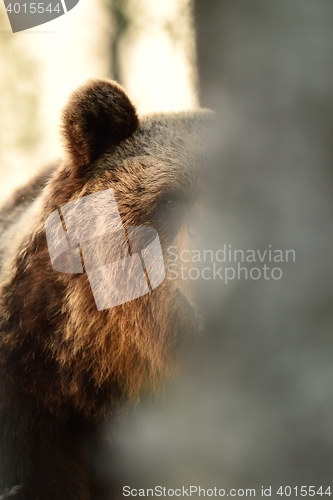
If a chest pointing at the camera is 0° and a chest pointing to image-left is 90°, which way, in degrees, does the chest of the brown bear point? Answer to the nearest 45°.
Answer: approximately 315°
